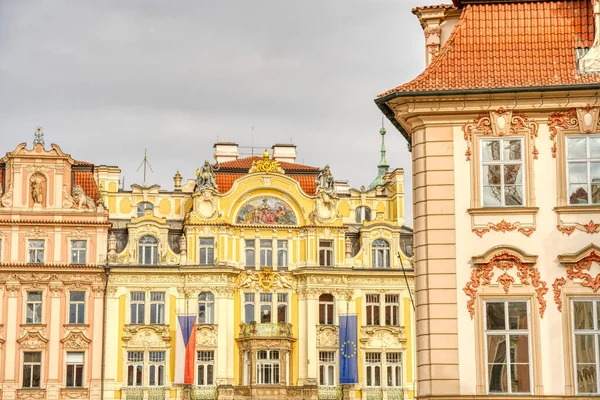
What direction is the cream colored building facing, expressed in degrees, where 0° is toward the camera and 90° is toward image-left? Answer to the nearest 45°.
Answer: approximately 0°
